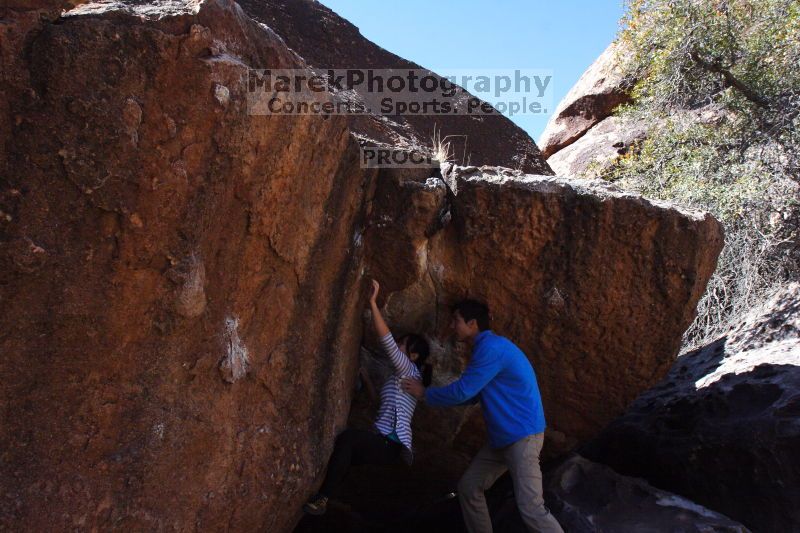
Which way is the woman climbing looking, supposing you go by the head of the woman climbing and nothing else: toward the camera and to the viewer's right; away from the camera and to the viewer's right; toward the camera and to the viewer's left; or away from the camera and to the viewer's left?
away from the camera and to the viewer's left

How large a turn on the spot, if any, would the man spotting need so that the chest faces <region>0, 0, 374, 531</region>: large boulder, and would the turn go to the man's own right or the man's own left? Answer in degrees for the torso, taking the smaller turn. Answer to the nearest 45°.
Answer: approximately 45° to the man's own left

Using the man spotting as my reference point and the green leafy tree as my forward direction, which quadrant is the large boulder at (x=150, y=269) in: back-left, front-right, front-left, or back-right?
back-left

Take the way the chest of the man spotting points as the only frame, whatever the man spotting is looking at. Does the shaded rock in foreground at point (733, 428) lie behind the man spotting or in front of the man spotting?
behind

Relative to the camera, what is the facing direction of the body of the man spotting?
to the viewer's left

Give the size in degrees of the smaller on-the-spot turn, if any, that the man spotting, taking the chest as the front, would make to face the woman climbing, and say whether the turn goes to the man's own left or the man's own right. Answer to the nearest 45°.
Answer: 0° — they already face them

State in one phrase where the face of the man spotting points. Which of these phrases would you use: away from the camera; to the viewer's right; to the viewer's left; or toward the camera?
to the viewer's left

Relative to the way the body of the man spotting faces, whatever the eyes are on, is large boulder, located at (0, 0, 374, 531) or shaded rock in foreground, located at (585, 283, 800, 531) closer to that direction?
the large boulder

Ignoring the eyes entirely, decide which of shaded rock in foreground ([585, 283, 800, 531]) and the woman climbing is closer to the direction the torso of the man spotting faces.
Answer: the woman climbing
